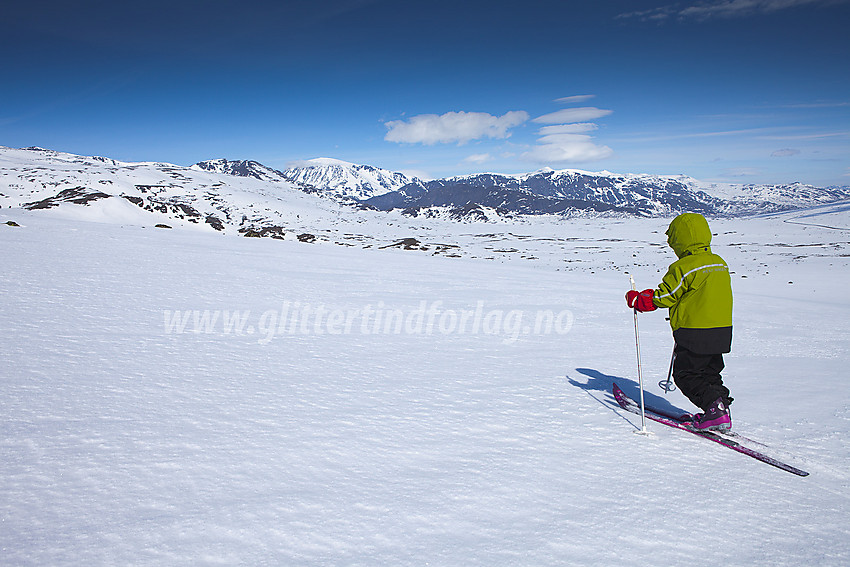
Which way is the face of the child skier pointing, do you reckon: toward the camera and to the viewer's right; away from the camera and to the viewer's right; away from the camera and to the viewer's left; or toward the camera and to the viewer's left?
away from the camera and to the viewer's left

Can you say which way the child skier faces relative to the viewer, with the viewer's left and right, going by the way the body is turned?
facing away from the viewer and to the left of the viewer
